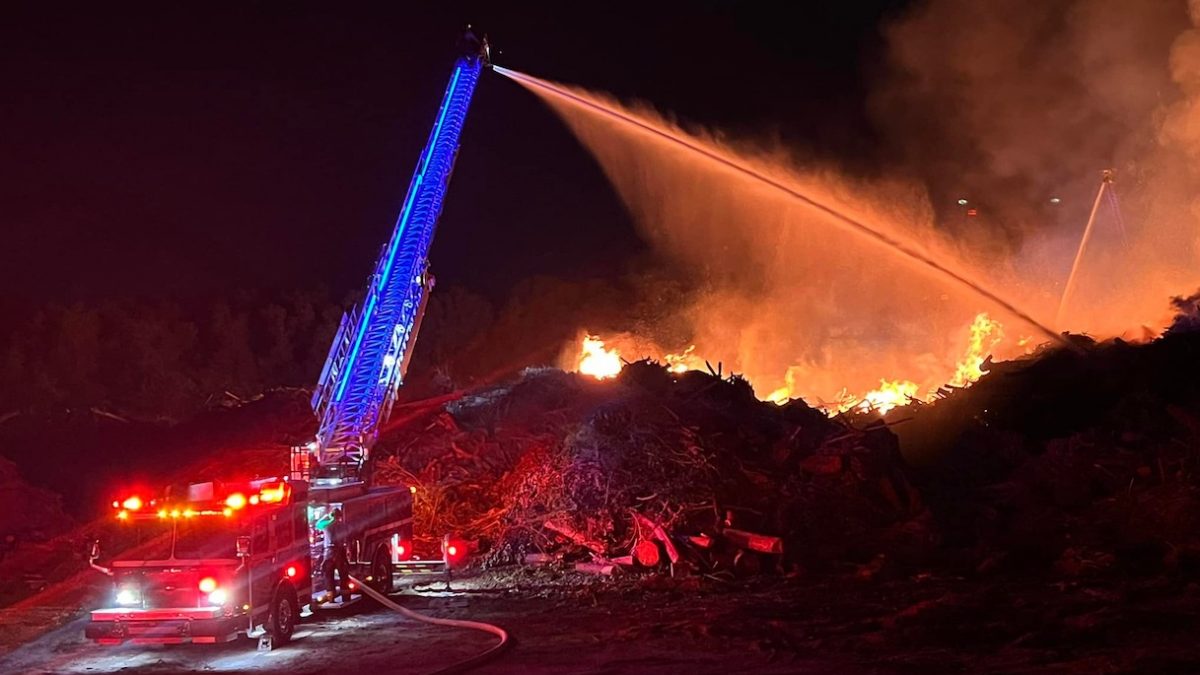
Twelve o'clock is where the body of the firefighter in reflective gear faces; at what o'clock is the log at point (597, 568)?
The log is roughly at 4 o'clock from the firefighter in reflective gear.

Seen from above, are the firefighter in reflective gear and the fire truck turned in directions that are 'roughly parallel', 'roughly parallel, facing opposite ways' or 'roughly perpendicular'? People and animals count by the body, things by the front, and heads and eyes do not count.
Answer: roughly perpendicular

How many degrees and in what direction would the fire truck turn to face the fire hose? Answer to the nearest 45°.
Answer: approximately 90° to its left

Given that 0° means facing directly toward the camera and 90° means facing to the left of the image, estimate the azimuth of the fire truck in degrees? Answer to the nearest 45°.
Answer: approximately 45°

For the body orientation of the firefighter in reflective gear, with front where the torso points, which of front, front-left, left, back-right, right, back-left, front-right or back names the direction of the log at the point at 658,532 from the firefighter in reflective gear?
back-right

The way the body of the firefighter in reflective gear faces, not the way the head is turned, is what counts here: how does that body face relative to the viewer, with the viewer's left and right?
facing away from the viewer and to the left of the viewer

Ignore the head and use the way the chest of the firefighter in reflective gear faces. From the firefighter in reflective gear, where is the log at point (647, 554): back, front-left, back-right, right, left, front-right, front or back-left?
back-right
